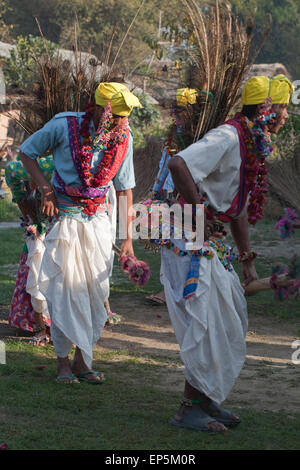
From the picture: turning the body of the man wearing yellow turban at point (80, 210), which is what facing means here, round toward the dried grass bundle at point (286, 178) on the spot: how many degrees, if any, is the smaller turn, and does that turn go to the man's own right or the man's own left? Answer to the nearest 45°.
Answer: approximately 90° to the man's own left

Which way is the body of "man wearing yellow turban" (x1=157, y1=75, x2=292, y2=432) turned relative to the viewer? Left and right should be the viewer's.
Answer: facing to the right of the viewer

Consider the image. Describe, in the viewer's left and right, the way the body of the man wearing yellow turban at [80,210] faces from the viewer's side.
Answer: facing the viewer and to the right of the viewer

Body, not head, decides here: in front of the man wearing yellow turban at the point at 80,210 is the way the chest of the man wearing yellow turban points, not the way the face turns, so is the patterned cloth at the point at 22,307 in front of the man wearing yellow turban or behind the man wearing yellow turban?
behind

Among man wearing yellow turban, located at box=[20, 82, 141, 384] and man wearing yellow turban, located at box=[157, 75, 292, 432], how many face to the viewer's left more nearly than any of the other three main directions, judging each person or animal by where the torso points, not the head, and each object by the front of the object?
0

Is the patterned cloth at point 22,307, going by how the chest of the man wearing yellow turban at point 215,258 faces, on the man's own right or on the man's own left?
on the man's own left

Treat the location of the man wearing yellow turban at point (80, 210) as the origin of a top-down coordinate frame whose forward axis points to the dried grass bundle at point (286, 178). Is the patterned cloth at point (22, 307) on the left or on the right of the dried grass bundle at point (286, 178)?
left
